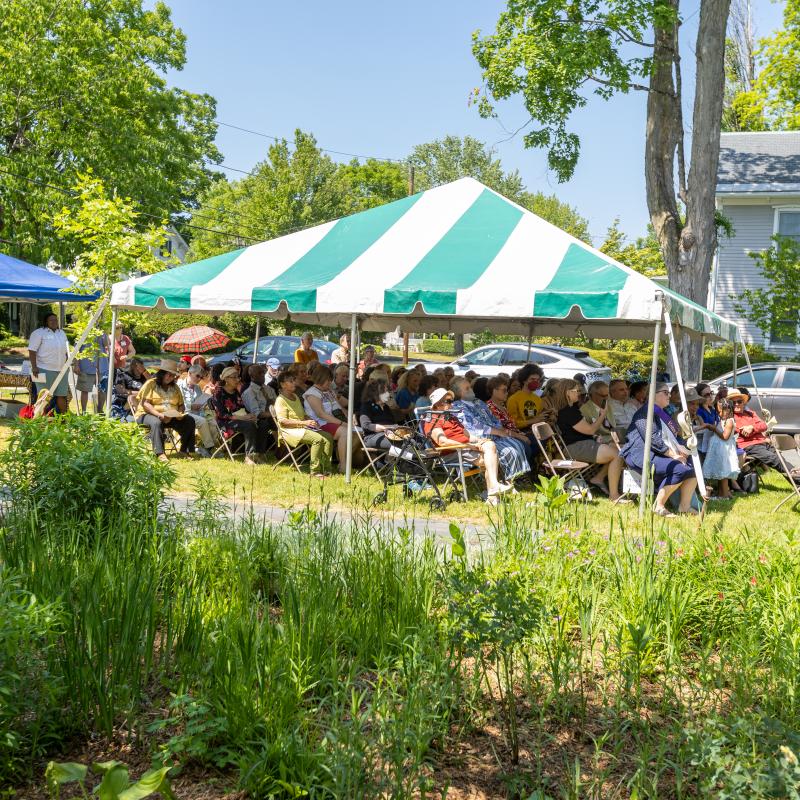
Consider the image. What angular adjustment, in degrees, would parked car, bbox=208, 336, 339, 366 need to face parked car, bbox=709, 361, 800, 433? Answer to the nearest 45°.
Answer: approximately 135° to its left

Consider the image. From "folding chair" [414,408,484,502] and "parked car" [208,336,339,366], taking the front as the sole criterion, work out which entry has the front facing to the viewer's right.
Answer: the folding chair

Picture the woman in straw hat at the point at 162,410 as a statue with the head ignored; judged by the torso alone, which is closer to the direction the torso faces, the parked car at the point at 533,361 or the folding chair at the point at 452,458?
the folding chair

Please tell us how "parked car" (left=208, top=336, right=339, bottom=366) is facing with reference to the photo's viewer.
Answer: facing to the left of the viewer

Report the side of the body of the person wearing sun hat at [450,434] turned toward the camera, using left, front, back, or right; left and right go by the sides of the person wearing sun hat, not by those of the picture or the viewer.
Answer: right

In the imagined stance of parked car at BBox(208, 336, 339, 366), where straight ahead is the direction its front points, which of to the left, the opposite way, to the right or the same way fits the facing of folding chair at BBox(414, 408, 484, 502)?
the opposite way
